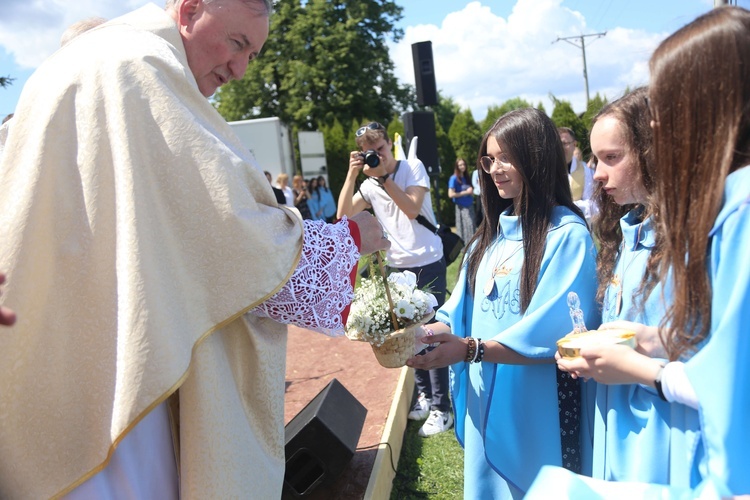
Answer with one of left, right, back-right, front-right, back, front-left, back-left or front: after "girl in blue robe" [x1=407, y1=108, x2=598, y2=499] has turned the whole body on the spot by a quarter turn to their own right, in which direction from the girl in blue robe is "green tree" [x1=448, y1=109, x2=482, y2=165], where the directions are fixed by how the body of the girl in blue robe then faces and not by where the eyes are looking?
front-right

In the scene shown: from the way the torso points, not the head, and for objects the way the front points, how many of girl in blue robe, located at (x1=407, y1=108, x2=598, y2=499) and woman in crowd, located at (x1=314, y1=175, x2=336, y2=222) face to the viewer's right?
0

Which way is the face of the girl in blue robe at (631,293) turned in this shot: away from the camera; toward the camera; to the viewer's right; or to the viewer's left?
to the viewer's left

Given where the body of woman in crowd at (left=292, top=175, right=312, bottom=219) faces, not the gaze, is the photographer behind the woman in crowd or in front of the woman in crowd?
in front

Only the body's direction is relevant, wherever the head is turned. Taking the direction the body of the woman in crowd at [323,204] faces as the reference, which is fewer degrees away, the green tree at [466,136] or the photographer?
the photographer

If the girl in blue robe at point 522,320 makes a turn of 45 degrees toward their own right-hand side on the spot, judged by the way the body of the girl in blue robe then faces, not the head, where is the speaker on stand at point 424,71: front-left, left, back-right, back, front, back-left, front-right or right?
right

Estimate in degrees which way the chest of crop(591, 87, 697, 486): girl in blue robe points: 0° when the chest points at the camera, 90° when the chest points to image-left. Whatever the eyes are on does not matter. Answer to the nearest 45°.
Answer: approximately 45°

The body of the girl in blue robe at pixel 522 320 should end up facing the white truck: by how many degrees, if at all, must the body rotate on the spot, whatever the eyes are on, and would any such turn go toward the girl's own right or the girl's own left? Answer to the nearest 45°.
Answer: approximately 135° to the girl's own right

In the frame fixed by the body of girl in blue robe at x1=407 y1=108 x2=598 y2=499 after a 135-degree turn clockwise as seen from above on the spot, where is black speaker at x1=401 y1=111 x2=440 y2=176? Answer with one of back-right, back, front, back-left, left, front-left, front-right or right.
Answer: front

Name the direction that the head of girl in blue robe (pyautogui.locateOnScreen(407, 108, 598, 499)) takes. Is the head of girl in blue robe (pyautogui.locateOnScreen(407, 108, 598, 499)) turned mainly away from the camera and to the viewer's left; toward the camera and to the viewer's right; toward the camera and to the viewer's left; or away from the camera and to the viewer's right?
toward the camera and to the viewer's left

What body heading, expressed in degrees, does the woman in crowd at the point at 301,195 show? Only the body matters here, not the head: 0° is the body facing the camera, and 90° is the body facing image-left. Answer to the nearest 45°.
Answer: approximately 315°

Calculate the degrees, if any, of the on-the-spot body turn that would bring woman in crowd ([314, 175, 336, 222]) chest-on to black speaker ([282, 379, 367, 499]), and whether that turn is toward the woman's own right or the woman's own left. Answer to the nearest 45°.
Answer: approximately 45° to the woman's own left
